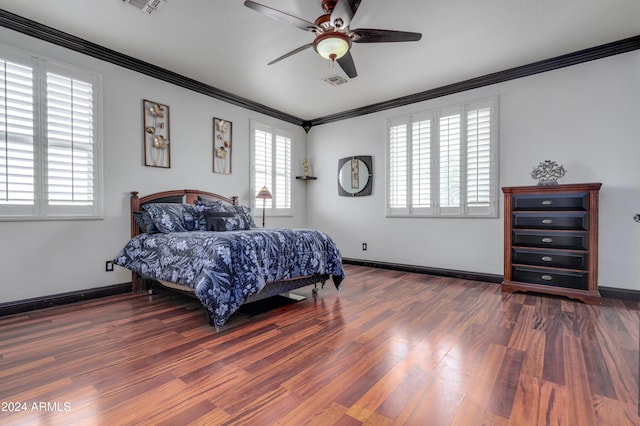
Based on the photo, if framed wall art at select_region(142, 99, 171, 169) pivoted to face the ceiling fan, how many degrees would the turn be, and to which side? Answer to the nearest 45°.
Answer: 0° — it already faces it

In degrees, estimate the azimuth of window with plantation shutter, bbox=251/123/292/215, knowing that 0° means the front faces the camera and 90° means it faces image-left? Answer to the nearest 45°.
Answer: approximately 315°

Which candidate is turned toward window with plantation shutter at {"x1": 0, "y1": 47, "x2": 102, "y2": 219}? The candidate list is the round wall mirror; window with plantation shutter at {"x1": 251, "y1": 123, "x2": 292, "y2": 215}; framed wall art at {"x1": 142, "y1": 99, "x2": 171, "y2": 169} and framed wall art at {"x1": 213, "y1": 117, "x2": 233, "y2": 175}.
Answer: the round wall mirror

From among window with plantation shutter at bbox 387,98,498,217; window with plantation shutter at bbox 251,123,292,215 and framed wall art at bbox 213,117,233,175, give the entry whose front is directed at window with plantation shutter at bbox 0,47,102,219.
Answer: window with plantation shutter at bbox 387,98,498,217

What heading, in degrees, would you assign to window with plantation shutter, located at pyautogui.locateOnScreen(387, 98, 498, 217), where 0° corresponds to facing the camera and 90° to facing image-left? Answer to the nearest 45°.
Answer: approximately 45°

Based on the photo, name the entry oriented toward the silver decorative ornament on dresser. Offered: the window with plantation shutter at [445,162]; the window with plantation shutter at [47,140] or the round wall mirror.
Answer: the window with plantation shutter at [47,140]
